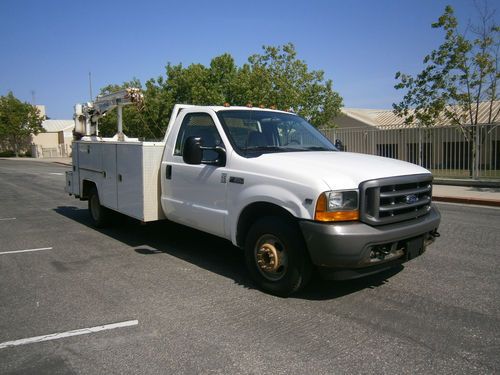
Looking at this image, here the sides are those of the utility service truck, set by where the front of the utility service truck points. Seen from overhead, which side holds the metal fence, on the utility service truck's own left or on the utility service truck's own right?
on the utility service truck's own left

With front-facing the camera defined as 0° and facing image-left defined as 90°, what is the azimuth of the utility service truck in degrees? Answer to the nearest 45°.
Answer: approximately 315°

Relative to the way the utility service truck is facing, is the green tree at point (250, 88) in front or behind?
behind
